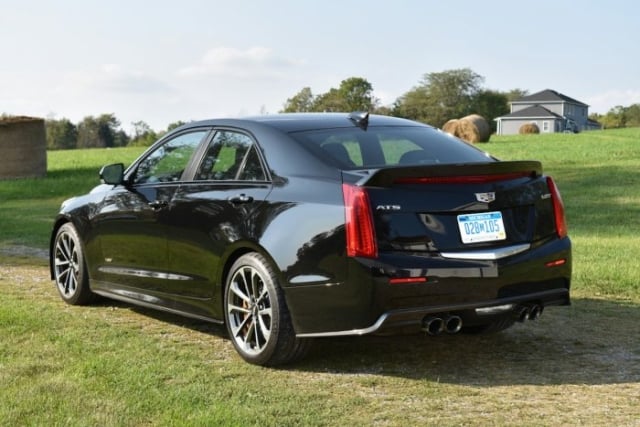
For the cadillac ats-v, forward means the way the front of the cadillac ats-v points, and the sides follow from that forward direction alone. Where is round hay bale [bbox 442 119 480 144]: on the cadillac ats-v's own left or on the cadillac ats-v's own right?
on the cadillac ats-v's own right

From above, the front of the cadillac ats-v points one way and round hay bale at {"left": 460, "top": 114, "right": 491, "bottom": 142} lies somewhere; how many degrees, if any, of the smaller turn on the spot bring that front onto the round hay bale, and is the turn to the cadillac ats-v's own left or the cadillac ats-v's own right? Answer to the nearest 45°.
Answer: approximately 45° to the cadillac ats-v's own right

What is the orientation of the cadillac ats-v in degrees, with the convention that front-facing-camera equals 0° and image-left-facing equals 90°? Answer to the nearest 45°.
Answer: approximately 135°

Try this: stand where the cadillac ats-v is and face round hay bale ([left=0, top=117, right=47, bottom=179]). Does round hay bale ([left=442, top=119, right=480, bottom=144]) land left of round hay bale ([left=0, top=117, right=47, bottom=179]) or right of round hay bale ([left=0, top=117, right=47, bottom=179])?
right
